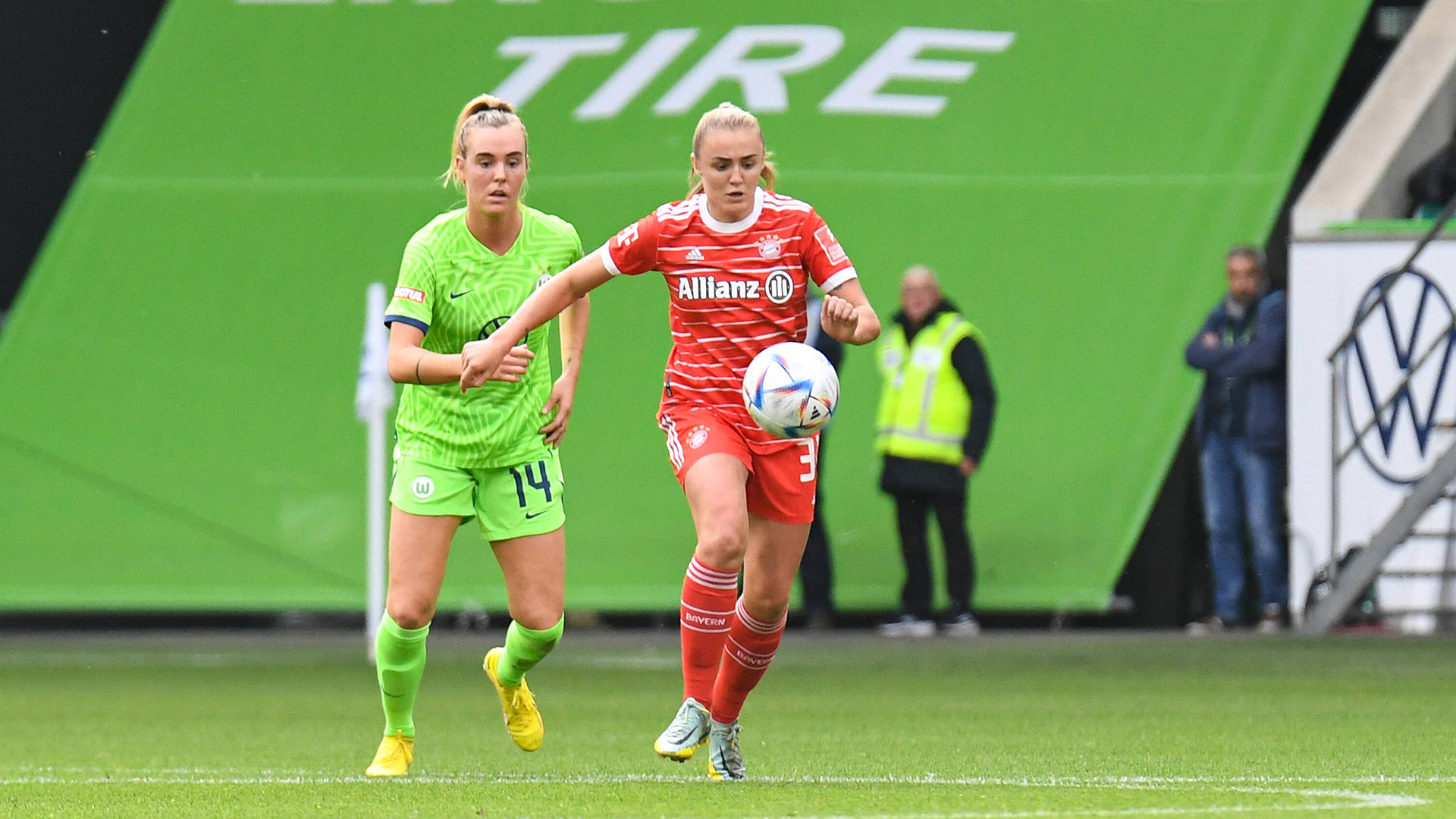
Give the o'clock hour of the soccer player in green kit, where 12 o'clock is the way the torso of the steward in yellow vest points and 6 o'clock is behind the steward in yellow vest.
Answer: The soccer player in green kit is roughly at 11 o'clock from the steward in yellow vest.

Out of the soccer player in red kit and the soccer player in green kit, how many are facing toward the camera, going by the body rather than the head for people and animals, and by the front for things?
2

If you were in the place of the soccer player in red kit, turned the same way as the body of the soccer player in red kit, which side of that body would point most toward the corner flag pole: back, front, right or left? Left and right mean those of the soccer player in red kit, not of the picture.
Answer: back

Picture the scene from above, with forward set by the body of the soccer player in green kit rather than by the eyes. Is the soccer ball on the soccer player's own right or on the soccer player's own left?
on the soccer player's own left

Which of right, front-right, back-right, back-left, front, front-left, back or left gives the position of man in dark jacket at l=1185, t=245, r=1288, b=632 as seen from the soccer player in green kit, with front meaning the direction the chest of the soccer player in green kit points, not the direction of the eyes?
back-left

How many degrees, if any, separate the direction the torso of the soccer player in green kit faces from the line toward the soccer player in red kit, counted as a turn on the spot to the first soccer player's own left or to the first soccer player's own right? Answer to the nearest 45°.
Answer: approximately 90° to the first soccer player's own left

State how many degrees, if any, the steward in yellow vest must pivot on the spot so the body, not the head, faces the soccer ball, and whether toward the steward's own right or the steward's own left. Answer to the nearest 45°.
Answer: approximately 45° to the steward's own left

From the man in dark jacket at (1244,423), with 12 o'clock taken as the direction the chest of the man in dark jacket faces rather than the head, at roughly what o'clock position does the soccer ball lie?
The soccer ball is roughly at 11 o'clock from the man in dark jacket.

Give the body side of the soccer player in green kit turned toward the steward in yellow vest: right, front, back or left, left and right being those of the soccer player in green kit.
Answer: back
